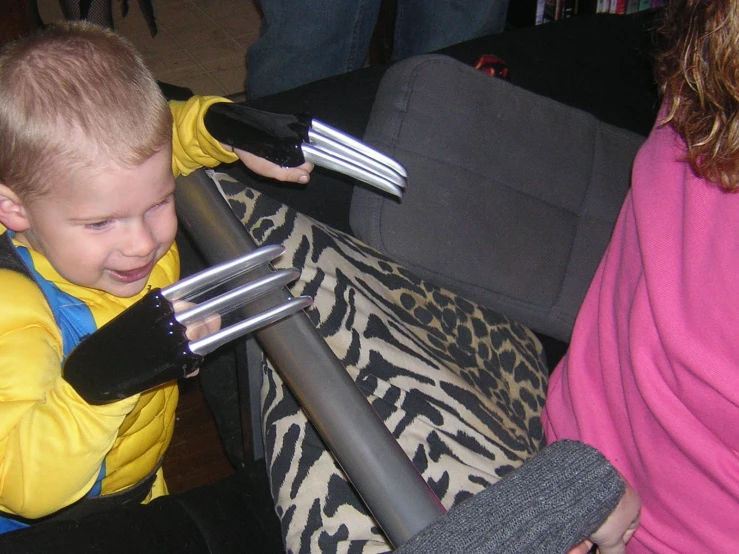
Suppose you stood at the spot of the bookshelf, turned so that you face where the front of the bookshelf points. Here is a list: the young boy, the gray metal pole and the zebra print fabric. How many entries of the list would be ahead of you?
3

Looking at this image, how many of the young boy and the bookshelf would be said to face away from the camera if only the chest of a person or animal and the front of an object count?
0

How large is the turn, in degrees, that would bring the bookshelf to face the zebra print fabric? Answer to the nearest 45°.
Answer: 0° — it already faces it

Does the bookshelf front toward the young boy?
yes

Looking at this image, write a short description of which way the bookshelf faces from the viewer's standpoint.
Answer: facing the viewer

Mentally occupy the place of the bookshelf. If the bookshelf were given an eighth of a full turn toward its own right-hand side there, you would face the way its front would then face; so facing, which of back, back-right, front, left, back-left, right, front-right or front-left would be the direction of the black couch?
front-left

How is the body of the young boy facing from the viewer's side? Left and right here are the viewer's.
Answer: facing the viewer and to the right of the viewer

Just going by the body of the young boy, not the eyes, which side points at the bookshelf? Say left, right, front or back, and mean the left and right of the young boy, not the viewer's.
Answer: left
